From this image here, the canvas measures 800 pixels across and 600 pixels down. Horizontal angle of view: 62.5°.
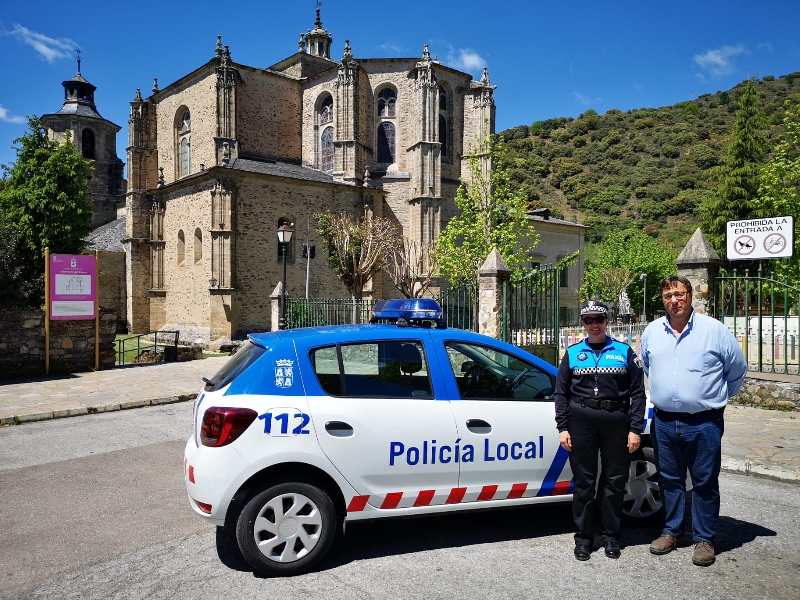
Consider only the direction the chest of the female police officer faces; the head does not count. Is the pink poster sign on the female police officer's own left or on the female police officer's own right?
on the female police officer's own right

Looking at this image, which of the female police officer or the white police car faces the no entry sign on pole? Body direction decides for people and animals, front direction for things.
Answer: the white police car

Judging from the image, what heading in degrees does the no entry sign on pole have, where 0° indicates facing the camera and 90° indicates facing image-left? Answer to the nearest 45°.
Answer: approximately 0°

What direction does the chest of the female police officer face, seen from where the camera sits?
toward the camera

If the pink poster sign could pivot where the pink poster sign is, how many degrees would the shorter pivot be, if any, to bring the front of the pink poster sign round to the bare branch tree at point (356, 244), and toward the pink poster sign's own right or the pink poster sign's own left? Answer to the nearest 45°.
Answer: approximately 135° to the pink poster sign's own left

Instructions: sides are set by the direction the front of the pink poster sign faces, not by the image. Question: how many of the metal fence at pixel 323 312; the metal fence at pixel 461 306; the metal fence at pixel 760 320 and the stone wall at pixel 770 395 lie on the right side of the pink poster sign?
0

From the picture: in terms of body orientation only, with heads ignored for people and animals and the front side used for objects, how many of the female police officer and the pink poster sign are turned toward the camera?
2

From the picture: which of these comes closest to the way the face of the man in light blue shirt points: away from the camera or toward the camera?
toward the camera

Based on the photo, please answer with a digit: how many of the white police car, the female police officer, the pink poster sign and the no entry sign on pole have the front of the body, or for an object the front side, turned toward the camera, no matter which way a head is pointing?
3

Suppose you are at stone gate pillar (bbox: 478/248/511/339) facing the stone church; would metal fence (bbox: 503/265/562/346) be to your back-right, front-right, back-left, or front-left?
back-right

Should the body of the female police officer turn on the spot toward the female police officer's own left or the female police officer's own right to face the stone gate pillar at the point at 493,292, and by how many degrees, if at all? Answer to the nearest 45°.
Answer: approximately 180°

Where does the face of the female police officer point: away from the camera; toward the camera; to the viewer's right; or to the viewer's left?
toward the camera

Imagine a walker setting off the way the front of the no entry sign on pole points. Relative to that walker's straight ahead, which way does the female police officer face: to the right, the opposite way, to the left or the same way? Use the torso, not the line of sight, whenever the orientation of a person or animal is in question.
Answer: the same way

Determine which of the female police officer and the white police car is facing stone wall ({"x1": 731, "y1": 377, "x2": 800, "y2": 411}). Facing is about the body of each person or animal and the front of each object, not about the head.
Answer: the white police car

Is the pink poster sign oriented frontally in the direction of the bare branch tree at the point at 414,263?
no

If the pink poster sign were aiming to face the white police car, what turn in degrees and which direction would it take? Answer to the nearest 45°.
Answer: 0° — it already faces it

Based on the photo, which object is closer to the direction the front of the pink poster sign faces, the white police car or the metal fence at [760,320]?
the white police car

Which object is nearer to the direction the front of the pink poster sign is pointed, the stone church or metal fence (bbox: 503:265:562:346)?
the metal fence

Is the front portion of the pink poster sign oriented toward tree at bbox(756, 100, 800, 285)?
no
